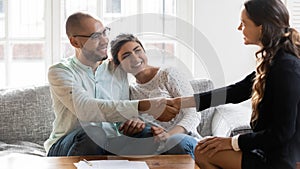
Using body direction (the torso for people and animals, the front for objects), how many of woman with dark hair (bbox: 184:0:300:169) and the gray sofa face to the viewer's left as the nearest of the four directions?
1

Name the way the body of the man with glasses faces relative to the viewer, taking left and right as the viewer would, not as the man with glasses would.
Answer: facing the viewer and to the right of the viewer

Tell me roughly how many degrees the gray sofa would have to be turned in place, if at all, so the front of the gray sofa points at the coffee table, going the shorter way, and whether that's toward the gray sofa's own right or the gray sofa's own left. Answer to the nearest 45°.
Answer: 0° — it already faces it

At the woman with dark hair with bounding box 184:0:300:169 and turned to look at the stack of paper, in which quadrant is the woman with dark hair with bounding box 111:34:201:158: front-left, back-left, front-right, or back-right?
front-right

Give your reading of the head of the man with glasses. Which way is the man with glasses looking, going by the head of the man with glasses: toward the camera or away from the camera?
toward the camera

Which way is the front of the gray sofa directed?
toward the camera

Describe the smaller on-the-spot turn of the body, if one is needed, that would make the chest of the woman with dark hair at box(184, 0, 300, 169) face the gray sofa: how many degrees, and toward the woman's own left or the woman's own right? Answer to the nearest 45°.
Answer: approximately 45° to the woman's own right

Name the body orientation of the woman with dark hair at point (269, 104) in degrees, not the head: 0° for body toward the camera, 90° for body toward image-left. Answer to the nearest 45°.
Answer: approximately 90°

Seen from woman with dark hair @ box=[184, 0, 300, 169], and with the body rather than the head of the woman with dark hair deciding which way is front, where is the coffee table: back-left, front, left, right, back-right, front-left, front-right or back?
front

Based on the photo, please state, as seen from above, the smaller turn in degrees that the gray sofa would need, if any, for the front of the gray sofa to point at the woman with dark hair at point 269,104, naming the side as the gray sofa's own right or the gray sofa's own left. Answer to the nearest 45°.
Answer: approximately 45° to the gray sofa's own left

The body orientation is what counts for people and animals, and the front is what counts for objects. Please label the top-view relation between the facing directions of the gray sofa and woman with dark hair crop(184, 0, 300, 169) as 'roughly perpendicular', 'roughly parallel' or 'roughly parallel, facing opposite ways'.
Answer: roughly perpendicular

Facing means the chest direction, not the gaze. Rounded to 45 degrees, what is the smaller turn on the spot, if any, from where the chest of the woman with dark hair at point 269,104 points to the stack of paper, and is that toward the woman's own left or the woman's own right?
0° — they already face it

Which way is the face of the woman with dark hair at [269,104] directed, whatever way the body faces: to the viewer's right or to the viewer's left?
to the viewer's left

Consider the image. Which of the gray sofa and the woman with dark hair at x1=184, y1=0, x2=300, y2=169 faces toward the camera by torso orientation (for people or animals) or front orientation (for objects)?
the gray sofa
